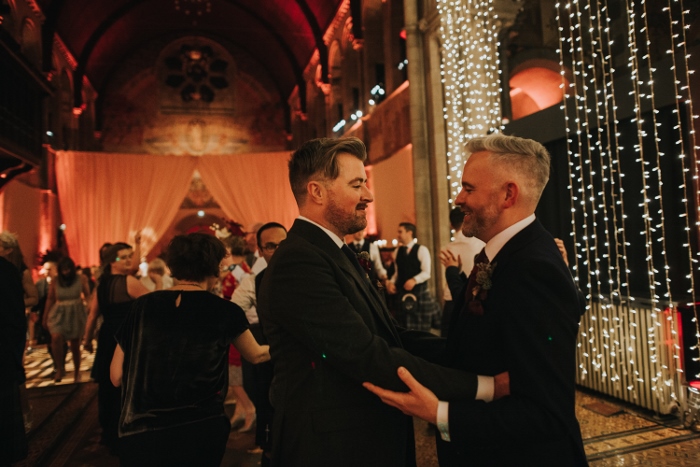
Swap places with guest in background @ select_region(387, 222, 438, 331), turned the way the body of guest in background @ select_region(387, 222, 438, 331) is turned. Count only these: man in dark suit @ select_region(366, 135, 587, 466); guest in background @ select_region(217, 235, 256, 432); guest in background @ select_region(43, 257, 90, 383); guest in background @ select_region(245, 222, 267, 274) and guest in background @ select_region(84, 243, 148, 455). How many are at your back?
0

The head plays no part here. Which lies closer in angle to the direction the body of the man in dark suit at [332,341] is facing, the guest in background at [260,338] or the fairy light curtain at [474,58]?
the fairy light curtain

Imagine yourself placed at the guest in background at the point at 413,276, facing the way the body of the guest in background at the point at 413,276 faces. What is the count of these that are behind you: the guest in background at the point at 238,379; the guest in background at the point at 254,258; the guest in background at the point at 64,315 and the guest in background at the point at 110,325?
0

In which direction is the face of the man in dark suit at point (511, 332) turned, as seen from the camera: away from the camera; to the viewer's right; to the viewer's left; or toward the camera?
to the viewer's left

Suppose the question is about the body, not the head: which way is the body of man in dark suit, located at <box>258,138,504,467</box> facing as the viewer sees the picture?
to the viewer's right

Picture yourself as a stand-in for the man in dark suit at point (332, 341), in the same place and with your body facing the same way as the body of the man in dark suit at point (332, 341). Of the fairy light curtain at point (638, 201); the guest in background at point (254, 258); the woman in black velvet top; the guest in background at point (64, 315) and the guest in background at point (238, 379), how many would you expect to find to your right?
0

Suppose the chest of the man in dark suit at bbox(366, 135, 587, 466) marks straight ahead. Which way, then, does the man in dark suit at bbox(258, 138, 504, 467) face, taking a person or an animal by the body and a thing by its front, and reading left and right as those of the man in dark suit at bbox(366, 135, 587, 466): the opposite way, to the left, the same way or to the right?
the opposite way

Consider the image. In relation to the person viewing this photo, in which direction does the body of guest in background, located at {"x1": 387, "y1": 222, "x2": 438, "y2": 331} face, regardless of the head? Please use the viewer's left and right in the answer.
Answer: facing the viewer and to the left of the viewer

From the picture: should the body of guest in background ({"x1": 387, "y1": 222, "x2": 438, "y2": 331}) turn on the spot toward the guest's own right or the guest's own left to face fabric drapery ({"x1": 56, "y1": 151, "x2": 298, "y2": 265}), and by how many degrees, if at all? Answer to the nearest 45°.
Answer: approximately 90° to the guest's own right

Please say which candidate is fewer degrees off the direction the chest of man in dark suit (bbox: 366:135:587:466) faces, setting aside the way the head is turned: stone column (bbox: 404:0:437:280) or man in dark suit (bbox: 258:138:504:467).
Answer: the man in dark suit

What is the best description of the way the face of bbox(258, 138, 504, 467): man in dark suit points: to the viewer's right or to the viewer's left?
to the viewer's right

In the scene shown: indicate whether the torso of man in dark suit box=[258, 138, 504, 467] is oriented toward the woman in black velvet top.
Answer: no

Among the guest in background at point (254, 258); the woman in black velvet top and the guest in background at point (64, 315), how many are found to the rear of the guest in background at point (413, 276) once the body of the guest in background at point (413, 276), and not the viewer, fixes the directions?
0

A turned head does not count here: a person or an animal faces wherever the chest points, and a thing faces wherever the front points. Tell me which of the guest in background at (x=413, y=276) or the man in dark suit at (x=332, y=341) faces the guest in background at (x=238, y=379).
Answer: the guest in background at (x=413, y=276)

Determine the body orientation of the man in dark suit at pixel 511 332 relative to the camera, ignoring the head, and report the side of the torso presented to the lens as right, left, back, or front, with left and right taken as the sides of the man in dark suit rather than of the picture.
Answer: left

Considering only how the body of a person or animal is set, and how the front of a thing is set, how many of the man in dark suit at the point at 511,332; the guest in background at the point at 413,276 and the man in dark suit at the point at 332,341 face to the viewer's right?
1

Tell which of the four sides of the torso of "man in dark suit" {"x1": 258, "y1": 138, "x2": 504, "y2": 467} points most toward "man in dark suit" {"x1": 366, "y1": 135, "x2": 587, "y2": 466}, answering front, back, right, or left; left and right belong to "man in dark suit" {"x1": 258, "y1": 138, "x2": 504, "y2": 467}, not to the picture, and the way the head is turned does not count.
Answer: front

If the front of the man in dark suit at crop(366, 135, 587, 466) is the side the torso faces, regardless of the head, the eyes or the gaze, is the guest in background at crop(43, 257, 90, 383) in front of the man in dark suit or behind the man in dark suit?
in front
